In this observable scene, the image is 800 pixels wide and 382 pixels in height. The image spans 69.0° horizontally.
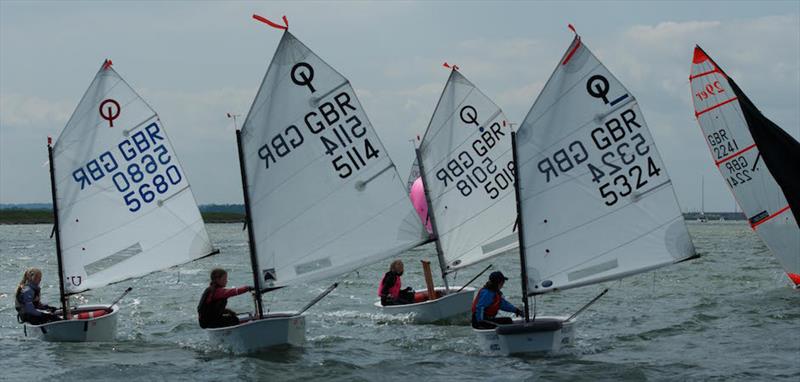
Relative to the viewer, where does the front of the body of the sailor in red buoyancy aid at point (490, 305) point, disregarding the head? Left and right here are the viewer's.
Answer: facing to the right of the viewer

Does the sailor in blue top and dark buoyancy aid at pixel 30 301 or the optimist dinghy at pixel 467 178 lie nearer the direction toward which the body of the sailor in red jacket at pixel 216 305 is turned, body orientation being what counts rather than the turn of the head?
the optimist dinghy

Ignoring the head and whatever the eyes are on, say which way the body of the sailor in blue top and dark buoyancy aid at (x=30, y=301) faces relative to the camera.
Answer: to the viewer's right

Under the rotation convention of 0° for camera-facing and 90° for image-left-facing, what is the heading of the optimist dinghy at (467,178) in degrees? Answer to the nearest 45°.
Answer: approximately 315°

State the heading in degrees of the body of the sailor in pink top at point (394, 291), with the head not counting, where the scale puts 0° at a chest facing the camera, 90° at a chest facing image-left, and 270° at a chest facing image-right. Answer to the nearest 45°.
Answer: approximately 270°
